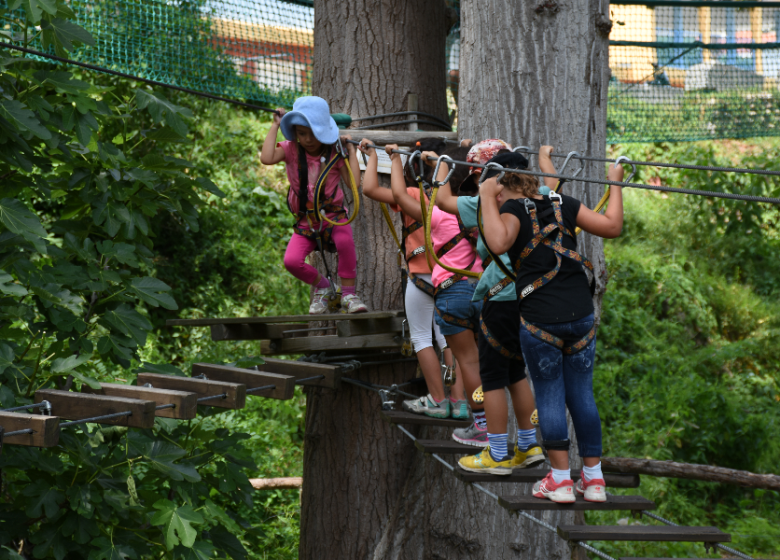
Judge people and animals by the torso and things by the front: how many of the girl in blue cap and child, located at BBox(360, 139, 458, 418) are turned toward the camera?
1

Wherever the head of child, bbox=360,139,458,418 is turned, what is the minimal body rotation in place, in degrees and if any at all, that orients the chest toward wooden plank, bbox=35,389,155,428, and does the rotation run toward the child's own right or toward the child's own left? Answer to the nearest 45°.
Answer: approximately 45° to the child's own left
